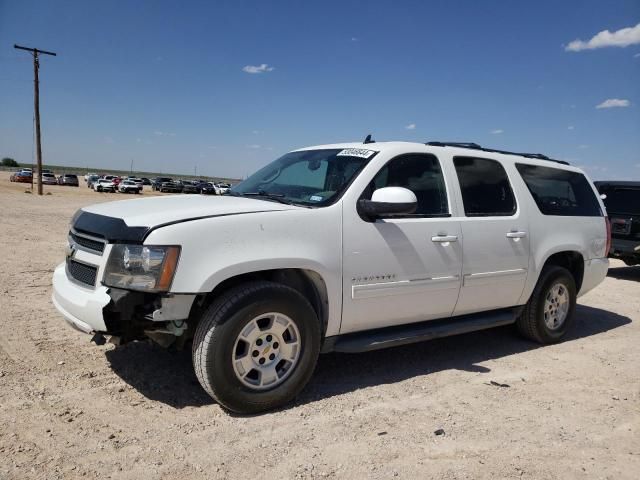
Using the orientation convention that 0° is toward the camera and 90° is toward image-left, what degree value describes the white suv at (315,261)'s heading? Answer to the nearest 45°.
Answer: approximately 45°

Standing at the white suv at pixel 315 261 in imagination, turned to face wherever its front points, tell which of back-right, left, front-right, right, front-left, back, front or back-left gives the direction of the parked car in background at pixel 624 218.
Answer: back
